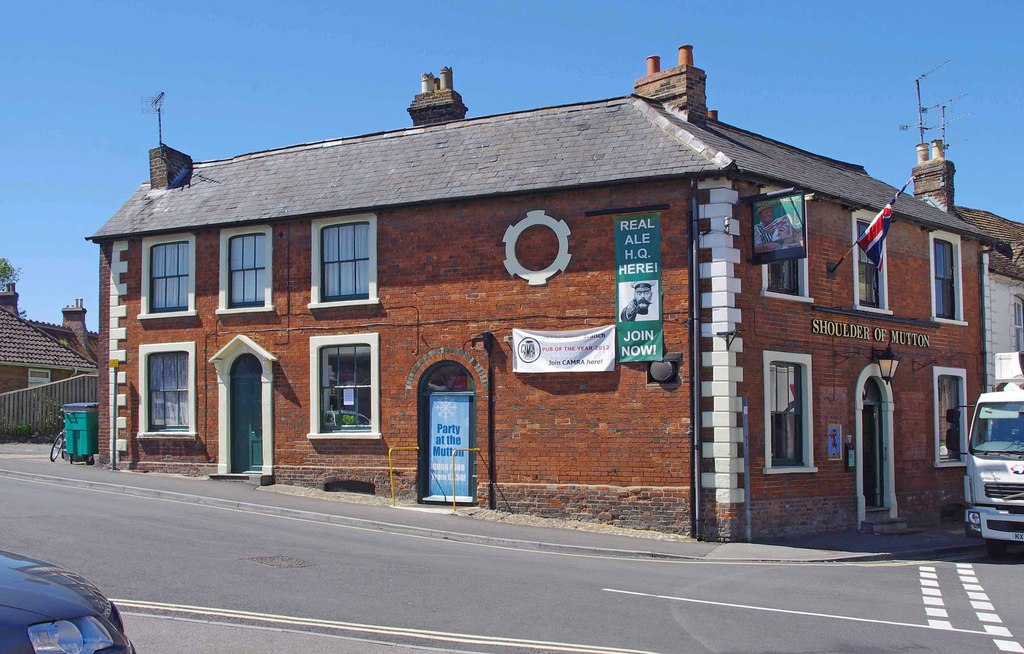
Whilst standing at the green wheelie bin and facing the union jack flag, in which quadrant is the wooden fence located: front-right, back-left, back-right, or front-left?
back-left

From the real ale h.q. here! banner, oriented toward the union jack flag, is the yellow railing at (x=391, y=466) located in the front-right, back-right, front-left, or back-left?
back-left

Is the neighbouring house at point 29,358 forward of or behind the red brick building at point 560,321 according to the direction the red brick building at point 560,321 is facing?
behind

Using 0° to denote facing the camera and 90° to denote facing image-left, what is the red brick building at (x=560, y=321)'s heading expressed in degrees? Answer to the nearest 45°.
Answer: approximately 315°
